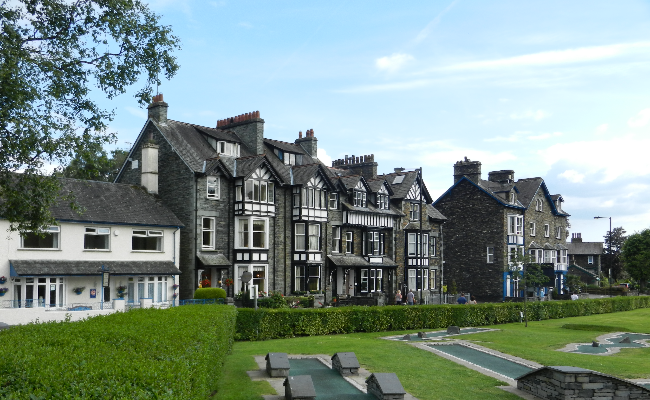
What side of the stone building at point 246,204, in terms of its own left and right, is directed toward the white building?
right

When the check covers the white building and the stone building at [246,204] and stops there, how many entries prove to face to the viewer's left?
0

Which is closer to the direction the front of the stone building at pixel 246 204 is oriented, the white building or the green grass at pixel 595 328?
the green grass

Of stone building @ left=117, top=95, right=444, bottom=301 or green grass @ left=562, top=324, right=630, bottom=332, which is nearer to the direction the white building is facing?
the green grass

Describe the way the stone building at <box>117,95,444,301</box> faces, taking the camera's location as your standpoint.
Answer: facing the viewer and to the right of the viewer

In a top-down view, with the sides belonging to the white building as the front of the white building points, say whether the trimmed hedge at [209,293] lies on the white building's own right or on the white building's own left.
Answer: on the white building's own left

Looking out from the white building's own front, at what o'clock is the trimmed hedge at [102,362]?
The trimmed hedge is roughly at 12 o'clock from the white building.

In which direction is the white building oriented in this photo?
toward the camera

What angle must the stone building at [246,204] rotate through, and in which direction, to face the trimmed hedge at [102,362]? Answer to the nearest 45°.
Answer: approximately 45° to its right
